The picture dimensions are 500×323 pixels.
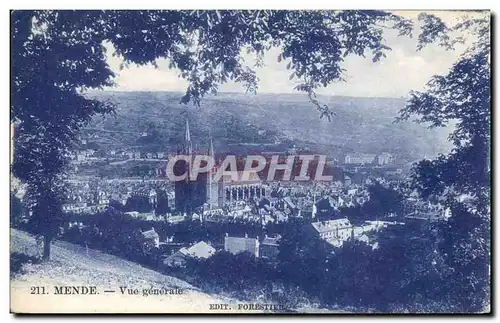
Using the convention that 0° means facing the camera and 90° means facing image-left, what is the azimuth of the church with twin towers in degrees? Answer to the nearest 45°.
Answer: approximately 45°
